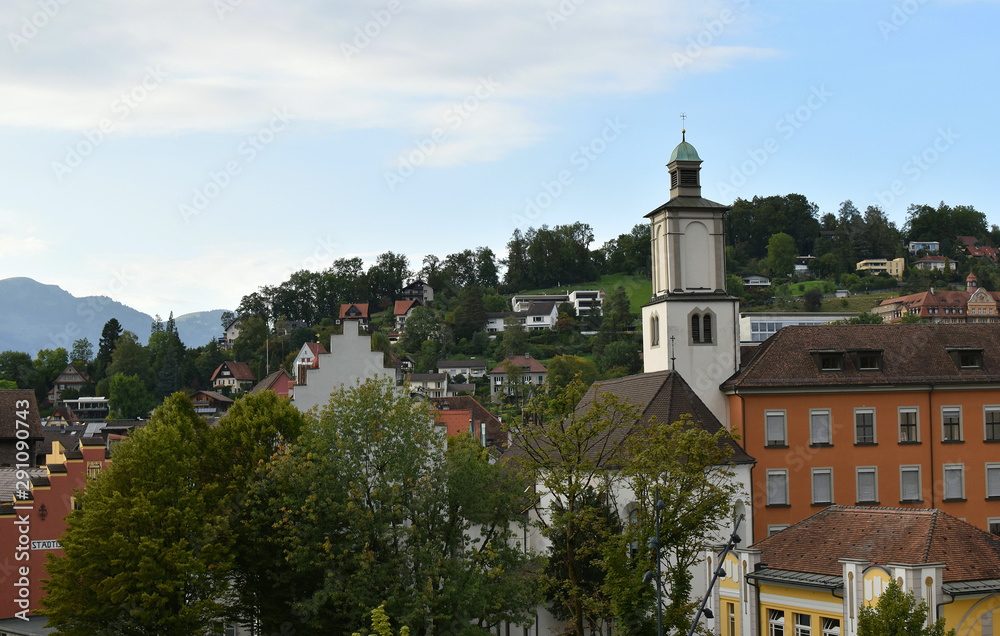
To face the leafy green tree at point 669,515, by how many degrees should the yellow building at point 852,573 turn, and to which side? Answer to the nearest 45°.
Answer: approximately 45° to its right

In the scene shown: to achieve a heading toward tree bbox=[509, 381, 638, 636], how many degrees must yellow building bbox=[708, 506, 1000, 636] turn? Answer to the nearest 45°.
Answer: approximately 45° to its right

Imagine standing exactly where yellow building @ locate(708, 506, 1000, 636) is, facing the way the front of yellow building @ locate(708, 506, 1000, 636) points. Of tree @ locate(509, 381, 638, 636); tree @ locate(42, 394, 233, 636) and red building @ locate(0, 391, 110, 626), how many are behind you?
0

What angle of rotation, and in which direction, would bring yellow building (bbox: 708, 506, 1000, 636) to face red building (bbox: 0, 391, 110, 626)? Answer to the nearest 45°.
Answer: approximately 45° to its right

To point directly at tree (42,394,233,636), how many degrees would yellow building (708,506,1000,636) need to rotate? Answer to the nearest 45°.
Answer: approximately 45° to its right

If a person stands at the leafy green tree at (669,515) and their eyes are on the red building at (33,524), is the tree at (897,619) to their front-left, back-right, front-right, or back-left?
back-left

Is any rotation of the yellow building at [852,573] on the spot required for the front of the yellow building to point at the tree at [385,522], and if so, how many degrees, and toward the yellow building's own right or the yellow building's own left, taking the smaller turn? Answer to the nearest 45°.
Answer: approximately 45° to the yellow building's own right

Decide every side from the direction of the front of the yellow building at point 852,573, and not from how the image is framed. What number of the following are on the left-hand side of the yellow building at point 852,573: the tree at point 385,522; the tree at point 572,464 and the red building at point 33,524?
0
